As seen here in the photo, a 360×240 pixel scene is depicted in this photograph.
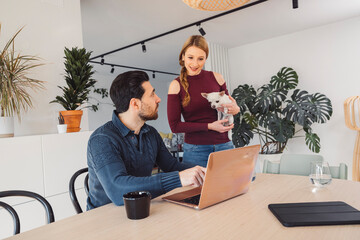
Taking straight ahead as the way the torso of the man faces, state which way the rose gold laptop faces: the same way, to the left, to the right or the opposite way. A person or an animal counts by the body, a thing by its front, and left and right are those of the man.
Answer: the opposite way

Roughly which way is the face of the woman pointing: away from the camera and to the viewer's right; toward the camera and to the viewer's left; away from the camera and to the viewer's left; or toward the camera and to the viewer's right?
toward the camera and to the viewer's left

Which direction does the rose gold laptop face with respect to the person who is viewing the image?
facing away from the viewer and to the left of the viewer

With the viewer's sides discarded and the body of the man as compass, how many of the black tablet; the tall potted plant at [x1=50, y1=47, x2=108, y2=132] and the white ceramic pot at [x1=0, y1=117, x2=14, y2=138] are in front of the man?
1

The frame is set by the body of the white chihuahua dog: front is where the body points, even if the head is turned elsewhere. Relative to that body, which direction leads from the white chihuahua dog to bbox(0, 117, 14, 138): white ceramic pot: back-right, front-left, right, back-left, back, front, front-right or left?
front-right

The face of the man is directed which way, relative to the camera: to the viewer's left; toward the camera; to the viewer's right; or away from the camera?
to the viewer's right

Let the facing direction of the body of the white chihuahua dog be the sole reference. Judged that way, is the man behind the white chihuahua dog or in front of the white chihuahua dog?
in front

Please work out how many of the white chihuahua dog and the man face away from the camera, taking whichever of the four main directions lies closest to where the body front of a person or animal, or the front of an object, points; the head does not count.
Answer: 0

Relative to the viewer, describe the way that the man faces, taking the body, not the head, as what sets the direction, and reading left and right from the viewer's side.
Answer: facing the viewer and to the right of the viewer
